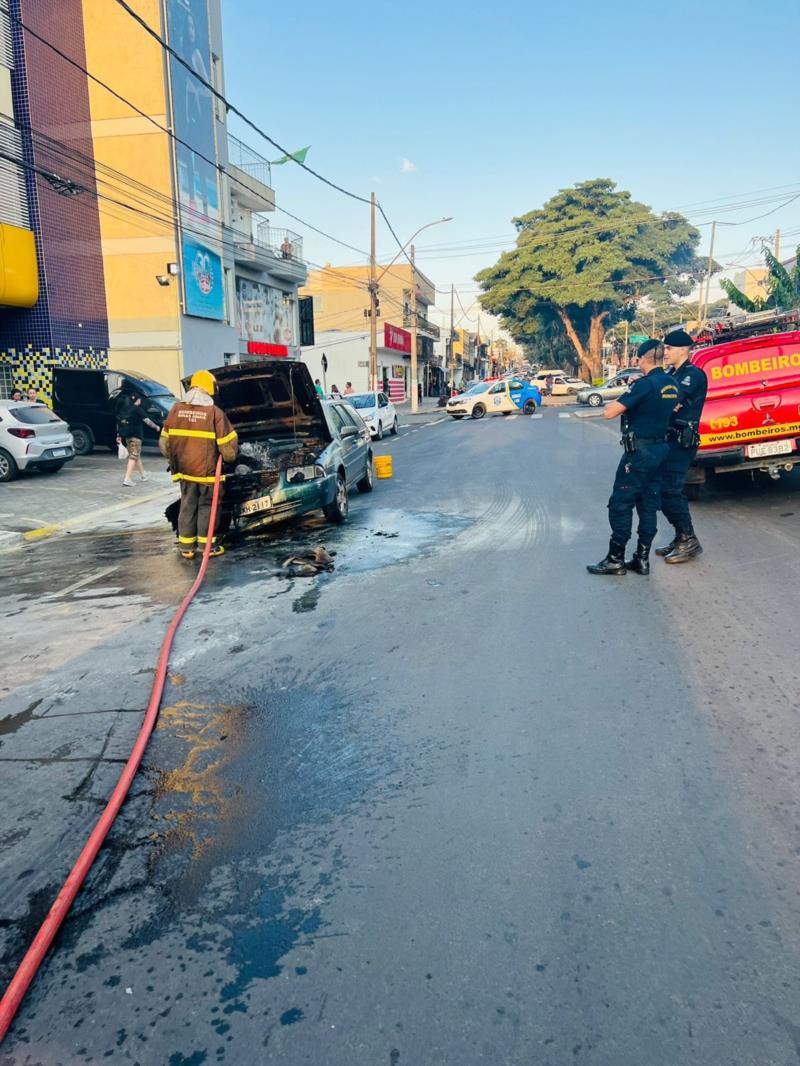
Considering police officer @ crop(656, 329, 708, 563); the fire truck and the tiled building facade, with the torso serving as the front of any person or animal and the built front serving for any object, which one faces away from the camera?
the fire truck

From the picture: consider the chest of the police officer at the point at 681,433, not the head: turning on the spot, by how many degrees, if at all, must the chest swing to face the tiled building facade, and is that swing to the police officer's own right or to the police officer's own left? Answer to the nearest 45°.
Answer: approximately 45° to the police officer's own right

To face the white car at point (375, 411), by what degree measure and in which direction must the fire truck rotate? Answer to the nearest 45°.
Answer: approximately 45° to its left

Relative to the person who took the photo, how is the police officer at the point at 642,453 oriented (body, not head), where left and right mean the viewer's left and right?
facing away from the viewer and to the left of the viewer

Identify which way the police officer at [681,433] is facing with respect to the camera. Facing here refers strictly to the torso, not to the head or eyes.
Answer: to the viewer's left

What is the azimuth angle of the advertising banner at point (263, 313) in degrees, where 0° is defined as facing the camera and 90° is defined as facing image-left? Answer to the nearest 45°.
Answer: approximately 315°

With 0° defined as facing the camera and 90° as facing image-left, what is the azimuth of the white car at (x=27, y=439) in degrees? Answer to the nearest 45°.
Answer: approximately 135°

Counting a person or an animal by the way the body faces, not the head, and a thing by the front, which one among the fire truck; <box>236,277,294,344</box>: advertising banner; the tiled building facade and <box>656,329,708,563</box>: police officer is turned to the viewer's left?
the police officer

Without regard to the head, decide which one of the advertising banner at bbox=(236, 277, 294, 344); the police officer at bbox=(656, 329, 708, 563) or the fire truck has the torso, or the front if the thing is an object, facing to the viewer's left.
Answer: the police officer

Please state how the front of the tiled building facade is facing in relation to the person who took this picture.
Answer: facing the viewer and to the right of the viewer

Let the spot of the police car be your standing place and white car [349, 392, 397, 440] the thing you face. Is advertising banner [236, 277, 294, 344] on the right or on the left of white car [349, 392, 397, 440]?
right

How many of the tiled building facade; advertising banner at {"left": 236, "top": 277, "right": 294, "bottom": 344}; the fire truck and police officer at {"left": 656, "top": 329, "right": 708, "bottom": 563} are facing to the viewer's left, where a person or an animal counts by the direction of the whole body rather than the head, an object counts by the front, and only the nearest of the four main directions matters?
1

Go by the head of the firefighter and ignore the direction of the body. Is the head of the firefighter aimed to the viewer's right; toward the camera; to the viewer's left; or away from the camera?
away from the camera

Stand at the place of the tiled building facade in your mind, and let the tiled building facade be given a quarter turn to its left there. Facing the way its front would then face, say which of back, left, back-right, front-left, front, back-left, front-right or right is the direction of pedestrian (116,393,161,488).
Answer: back-right

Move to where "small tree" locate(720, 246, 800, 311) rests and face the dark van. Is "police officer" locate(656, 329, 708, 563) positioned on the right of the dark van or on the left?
left

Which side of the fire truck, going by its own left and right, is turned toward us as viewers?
back

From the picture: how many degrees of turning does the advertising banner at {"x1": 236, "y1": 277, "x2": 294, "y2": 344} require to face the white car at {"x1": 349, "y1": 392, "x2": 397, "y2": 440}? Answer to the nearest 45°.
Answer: approximately 45° to its right
